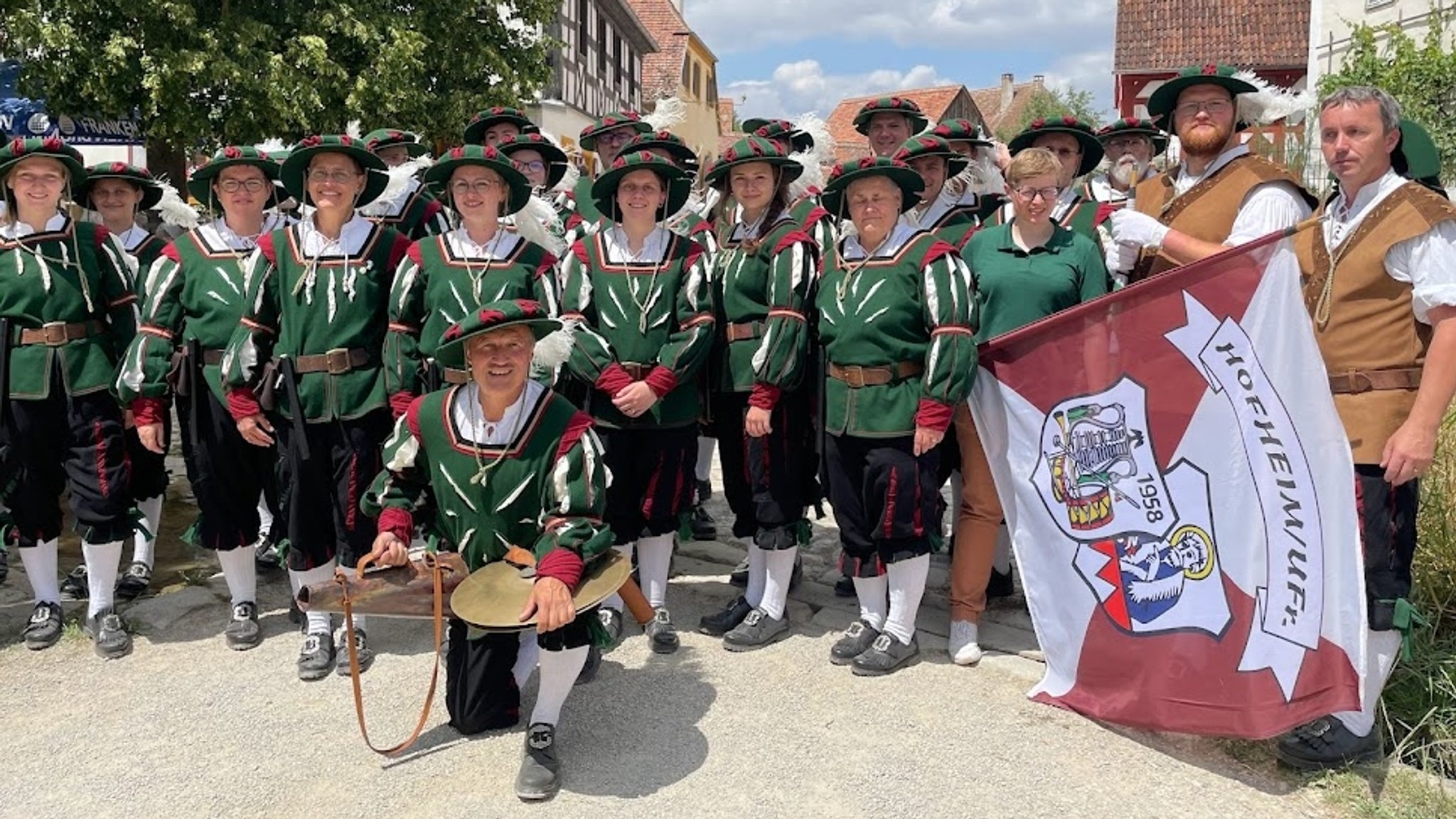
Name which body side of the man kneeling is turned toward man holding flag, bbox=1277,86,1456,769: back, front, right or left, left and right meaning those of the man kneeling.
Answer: left

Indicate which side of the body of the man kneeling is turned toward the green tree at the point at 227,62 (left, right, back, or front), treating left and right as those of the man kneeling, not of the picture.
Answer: back

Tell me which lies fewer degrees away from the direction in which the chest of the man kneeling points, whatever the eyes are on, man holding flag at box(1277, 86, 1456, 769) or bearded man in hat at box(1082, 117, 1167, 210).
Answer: the man holding flag

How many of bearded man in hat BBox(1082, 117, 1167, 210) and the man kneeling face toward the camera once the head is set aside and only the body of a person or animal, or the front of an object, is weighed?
2

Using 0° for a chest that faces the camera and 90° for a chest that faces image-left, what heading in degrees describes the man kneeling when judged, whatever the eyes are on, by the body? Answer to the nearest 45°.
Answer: approximately 0°

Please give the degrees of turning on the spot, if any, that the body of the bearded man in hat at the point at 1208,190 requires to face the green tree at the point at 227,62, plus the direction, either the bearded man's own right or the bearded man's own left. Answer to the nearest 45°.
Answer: approximately 90° to the bearded man's own right

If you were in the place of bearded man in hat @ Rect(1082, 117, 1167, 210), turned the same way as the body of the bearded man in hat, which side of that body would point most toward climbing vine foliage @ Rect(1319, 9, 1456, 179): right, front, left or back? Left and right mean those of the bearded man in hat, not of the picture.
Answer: back

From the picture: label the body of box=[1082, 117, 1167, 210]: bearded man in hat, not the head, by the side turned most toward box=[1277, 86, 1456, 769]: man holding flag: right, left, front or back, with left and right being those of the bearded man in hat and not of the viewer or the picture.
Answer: front

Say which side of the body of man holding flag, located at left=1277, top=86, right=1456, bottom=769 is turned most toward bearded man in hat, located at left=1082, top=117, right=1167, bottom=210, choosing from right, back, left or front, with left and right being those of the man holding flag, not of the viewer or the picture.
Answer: right

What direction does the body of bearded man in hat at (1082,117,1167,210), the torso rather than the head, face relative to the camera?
toward the camera

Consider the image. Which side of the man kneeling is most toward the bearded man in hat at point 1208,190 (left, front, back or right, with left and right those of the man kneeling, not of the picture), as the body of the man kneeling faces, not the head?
left

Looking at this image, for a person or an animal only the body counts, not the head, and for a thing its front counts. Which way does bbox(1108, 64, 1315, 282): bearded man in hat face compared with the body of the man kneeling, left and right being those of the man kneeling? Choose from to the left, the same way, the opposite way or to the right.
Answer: to the right

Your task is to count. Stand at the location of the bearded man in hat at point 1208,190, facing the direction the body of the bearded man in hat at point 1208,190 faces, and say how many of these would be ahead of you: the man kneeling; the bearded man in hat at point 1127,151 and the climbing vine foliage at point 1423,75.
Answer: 1

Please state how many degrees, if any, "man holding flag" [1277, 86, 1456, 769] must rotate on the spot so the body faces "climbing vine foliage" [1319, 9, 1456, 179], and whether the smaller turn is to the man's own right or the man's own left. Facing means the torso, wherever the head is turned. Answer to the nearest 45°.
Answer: approximately 135° to the man's own right
